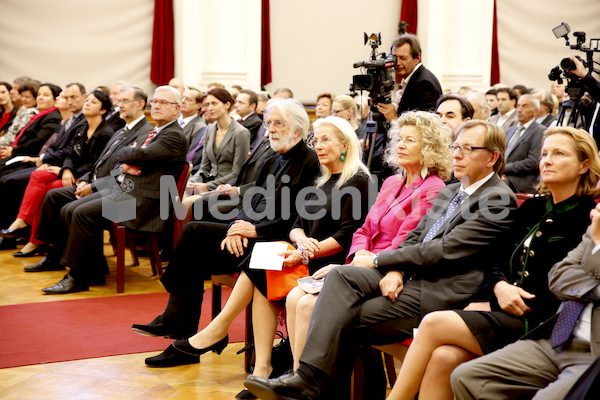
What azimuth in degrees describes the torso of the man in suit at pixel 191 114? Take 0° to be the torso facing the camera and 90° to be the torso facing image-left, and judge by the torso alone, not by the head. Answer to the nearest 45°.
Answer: approximately 45°

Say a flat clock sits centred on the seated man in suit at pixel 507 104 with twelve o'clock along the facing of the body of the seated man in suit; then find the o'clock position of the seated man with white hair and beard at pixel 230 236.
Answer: The seated man with white hair and beard is roughly at 11 o'clock from the seated man in suit.

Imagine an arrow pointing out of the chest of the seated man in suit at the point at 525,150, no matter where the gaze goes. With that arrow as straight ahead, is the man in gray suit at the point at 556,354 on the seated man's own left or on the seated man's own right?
on the seated man's own left

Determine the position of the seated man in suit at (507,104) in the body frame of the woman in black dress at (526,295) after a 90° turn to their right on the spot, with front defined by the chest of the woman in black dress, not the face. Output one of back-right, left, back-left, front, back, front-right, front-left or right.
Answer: front-right

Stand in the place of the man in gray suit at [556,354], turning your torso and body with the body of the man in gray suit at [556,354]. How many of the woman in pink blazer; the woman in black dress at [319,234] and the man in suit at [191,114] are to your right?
3

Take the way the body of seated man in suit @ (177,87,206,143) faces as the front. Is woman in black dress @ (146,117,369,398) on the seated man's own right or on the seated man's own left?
on the seated man's own left

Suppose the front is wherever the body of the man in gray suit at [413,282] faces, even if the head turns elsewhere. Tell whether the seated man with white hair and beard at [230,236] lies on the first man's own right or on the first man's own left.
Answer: on the first man's own right
